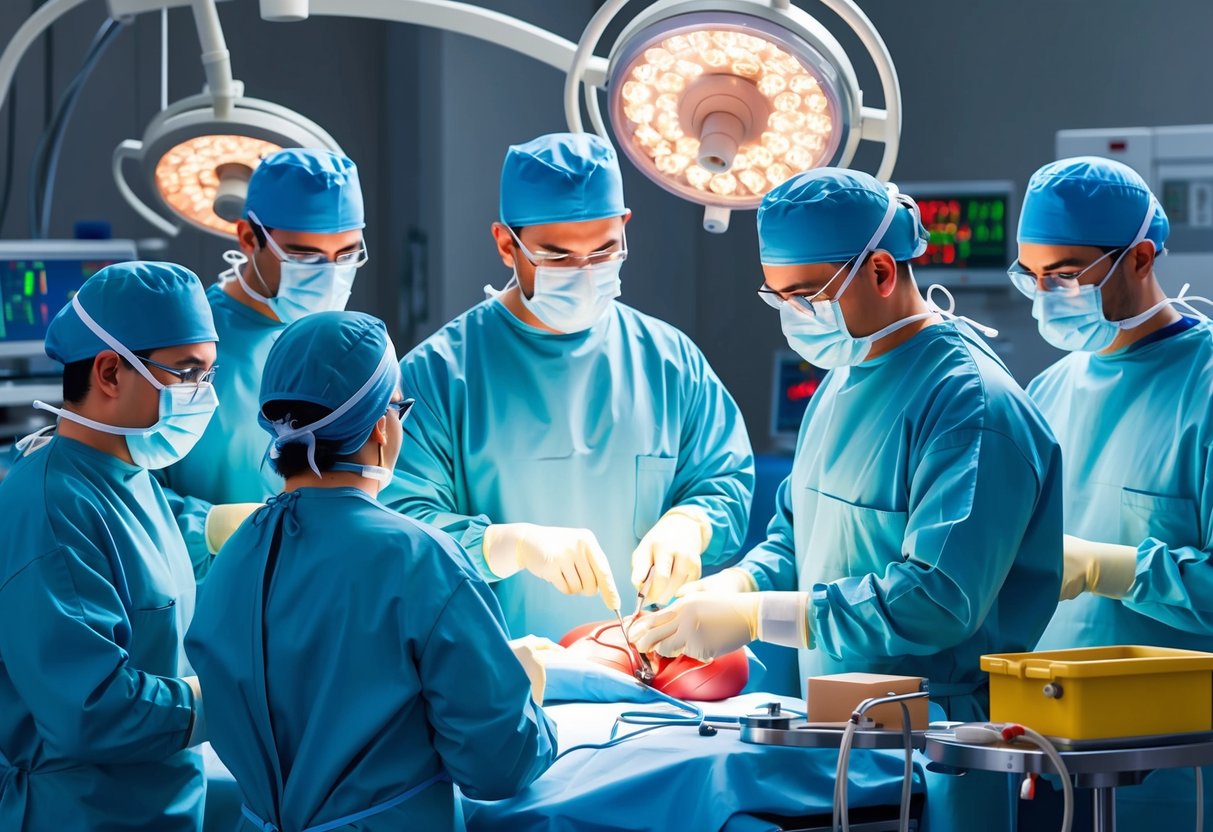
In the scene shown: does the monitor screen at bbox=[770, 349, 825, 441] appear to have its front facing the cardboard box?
yes

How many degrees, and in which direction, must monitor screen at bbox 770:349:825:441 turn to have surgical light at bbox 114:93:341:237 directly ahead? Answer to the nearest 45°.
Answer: approximately 45° to its right

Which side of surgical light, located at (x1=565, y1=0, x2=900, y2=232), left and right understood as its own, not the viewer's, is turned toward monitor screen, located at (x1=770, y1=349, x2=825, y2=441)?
back

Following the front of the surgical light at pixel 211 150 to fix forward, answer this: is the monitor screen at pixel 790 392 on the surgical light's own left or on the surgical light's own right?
on the surgical light's own left

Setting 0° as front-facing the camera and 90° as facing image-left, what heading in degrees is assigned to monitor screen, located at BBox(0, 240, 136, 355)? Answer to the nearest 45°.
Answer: approximately 0°

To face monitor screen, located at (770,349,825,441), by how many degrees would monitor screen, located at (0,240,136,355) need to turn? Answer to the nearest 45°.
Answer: approximately 90° to its left

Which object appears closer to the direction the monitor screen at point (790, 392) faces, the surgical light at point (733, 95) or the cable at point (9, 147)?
the surgical light

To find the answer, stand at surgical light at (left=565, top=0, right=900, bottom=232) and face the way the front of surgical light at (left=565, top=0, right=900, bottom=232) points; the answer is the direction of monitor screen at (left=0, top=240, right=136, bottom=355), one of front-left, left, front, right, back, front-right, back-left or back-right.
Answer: back-right

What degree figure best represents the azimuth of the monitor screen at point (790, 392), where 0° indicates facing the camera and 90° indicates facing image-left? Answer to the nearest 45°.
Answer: approximately 0°

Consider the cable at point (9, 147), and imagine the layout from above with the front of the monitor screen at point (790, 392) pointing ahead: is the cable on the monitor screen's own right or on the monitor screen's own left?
on the monitor screen's own right

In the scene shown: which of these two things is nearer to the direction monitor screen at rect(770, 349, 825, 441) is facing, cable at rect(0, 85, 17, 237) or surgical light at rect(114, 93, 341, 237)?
the surgical light
